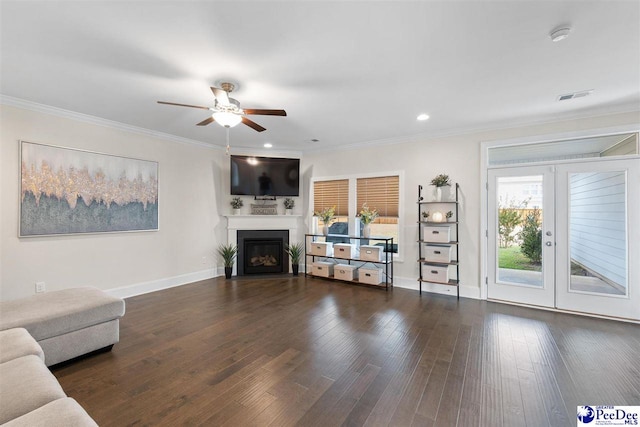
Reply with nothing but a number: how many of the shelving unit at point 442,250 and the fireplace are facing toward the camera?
2

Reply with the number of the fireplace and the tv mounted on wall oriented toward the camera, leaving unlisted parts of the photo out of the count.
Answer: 2

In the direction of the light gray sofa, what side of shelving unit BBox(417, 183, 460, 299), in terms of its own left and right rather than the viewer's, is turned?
front

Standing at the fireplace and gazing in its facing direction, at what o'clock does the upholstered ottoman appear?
The upholstered ottoman is roughly at 1 o'clock from the fireplace.

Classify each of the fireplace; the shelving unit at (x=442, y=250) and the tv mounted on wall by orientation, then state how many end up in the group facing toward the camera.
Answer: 3

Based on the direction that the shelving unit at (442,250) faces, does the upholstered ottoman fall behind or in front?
in front

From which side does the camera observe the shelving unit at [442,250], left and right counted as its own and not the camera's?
front

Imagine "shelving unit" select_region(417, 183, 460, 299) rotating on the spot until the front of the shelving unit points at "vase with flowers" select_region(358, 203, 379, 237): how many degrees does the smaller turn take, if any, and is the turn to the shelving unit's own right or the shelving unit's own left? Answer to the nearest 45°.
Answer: approximately 90° to the shelving unit's own right

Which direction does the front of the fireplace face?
toward the camera

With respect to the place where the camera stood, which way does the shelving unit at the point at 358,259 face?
facing the viewer and to the left of the viewer

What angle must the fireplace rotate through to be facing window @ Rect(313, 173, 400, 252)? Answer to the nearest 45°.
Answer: approximately 45° to its left

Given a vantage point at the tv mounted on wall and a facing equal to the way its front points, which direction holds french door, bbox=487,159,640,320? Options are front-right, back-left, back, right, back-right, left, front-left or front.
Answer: front-left

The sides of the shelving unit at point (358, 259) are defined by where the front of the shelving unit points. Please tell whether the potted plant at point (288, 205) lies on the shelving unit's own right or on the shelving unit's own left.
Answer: on the shelving unit's own right

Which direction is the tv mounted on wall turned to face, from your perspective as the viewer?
facing the viewer
